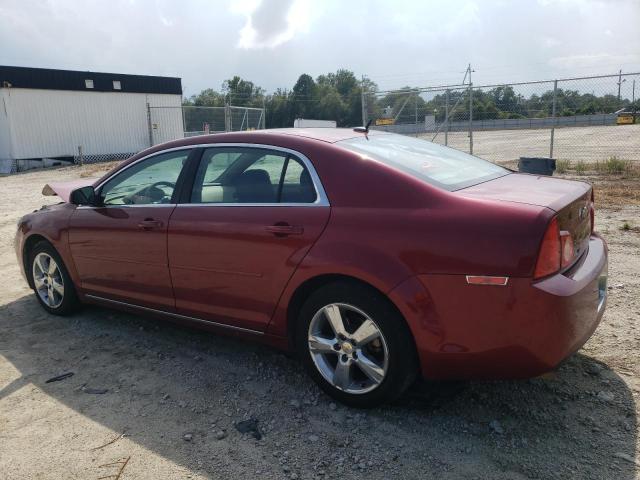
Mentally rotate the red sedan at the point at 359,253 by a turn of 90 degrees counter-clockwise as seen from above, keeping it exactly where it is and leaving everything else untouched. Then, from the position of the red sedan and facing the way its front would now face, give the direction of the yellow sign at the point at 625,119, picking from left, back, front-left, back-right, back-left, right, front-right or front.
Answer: back

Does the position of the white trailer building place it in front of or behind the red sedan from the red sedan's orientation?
in front

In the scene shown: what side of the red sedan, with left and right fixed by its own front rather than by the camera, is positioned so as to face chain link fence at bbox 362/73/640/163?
right

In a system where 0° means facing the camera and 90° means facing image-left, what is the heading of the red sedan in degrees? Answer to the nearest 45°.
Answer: approximately 135°

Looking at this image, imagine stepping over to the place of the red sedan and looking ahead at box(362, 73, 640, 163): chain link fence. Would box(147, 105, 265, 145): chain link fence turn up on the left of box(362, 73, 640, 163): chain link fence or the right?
left

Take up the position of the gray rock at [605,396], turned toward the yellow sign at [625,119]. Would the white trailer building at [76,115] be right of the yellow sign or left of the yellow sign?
left

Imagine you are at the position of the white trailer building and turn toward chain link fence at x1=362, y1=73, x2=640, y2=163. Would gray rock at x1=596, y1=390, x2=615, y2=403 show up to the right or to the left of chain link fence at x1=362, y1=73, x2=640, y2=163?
right

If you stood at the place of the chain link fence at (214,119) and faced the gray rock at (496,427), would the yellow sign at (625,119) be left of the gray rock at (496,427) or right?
left

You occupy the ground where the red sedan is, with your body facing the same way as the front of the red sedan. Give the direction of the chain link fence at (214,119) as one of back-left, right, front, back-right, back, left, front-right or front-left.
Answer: front-right
